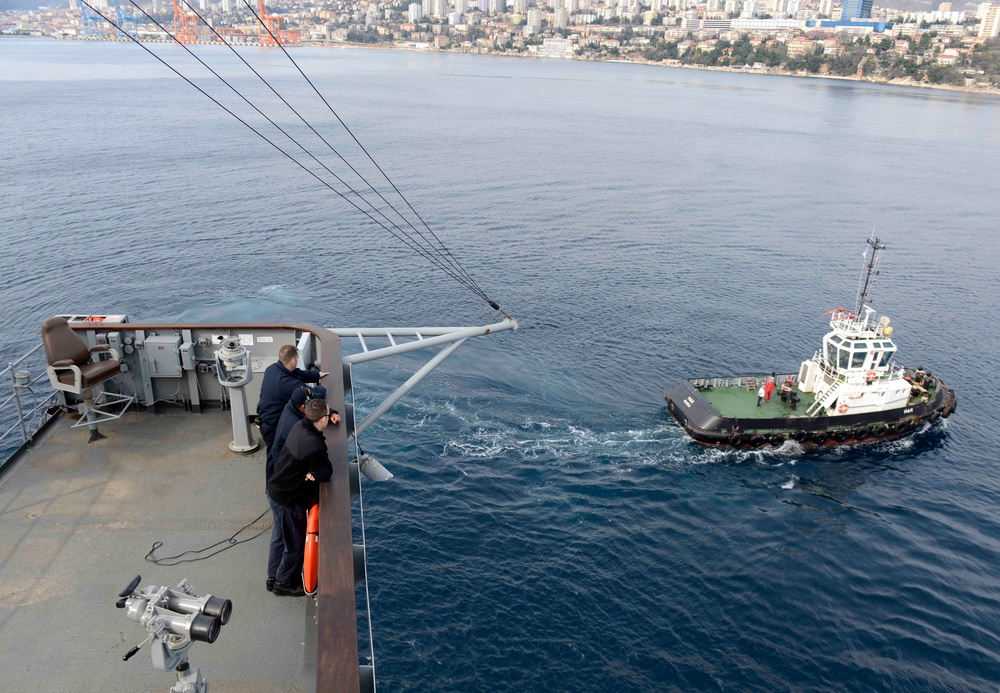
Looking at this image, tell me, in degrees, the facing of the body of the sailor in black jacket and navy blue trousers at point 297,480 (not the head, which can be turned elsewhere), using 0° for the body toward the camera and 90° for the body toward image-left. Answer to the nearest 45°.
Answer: approximately 270°

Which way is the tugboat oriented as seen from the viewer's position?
to the viewer's right

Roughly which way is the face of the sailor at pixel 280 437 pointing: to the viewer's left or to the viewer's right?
to the viewer's right

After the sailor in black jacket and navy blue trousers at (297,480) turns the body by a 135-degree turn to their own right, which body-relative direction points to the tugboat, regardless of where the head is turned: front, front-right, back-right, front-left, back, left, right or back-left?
back

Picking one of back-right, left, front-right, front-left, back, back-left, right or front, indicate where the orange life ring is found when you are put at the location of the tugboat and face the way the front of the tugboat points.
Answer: right

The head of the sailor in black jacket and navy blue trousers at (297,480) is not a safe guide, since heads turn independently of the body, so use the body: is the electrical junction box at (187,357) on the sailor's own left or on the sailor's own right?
on the sailor's own left

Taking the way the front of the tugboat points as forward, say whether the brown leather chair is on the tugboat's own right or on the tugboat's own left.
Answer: on the tugboat's own right

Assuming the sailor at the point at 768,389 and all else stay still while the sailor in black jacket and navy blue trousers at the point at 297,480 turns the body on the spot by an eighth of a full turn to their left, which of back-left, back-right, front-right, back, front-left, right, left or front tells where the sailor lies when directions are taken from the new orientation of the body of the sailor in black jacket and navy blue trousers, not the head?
front
